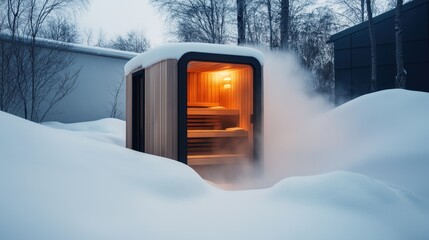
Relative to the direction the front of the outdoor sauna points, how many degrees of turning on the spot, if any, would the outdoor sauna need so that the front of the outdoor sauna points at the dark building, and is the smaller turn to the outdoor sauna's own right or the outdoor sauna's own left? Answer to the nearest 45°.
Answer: approximately 90° to the outdoor sauna's own left

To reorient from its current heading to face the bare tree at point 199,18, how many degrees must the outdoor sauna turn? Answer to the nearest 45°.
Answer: approximately 135° to its left

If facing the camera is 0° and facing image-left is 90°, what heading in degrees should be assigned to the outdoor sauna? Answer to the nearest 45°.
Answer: approximately 315°

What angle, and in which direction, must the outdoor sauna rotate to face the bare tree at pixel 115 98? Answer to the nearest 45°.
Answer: approximately 135° to its left

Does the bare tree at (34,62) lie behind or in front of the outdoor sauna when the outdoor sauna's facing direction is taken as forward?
behind

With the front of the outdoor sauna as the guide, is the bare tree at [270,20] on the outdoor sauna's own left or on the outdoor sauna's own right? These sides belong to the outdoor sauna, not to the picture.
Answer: on the outdoor sauna's own left
